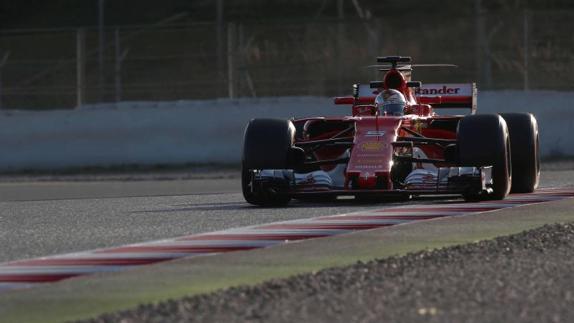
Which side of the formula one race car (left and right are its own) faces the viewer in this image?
front
